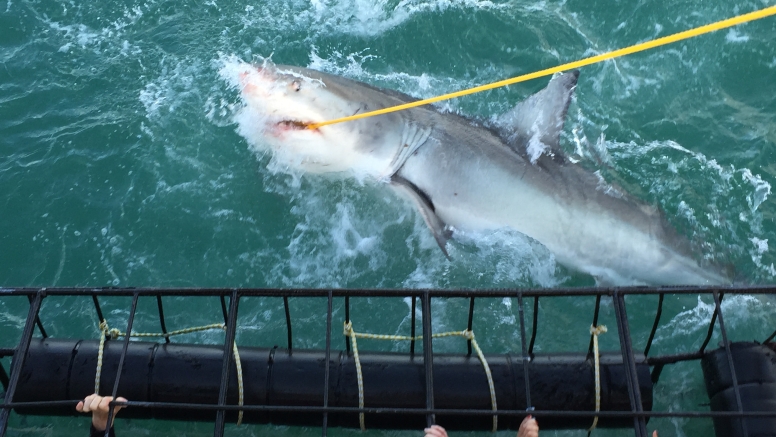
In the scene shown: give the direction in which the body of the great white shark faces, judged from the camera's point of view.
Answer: to the viewer's left
